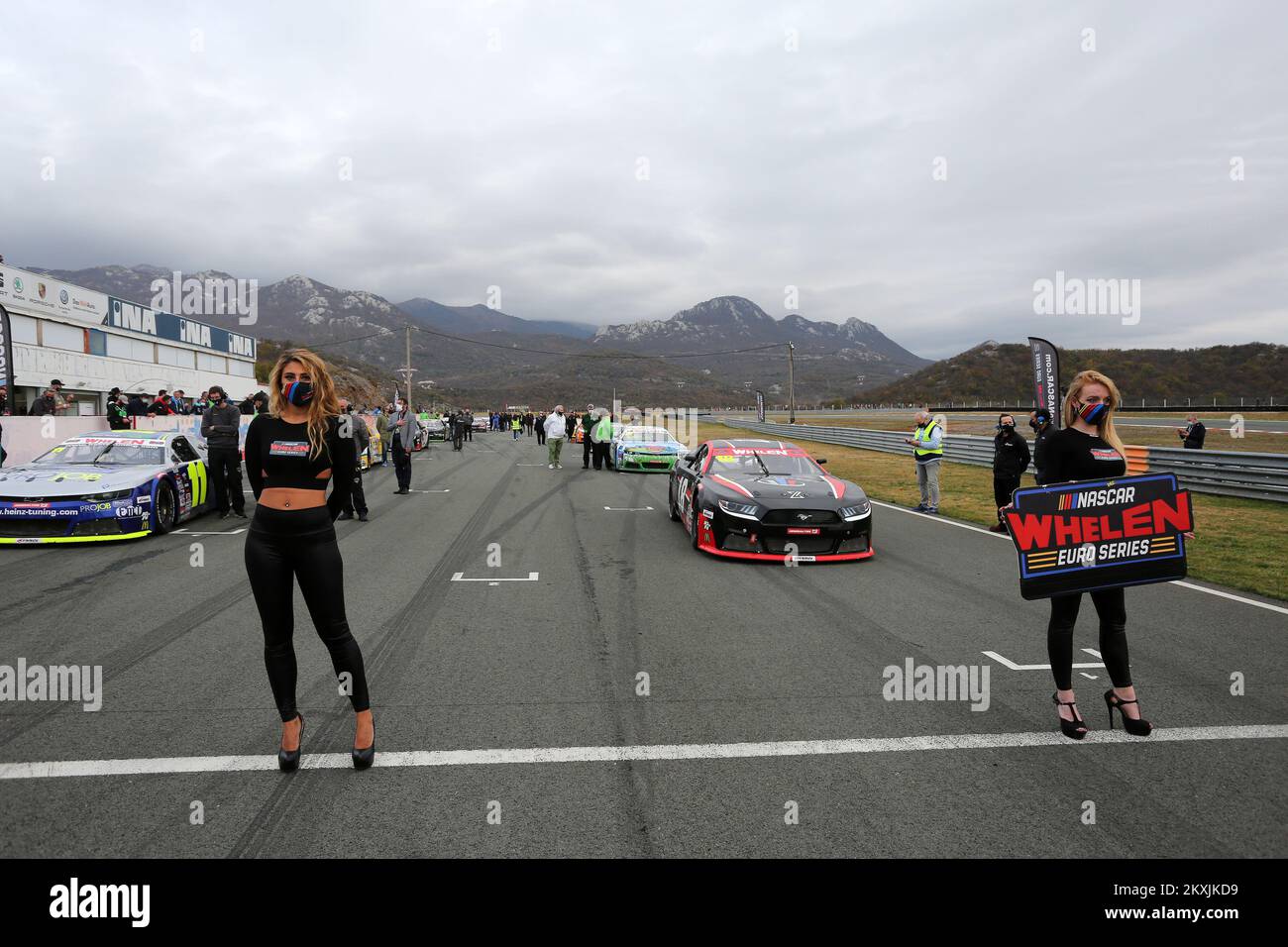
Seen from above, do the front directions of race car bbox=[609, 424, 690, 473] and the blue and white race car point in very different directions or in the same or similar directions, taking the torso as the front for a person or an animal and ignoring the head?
same or similar directions

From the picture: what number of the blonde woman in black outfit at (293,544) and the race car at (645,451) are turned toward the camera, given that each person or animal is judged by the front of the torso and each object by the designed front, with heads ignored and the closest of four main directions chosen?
2

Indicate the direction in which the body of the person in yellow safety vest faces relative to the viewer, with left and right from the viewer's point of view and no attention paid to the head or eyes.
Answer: facing the viewer and to the left of the viewer

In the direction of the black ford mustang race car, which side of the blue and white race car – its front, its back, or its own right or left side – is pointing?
left

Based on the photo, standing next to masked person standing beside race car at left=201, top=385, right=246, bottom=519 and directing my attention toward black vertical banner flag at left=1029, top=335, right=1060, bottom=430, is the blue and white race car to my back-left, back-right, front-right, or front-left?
back-right

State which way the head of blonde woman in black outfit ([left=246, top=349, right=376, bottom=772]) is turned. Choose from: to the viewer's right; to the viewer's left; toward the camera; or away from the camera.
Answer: toward the camera

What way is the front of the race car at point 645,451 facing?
toward the camera

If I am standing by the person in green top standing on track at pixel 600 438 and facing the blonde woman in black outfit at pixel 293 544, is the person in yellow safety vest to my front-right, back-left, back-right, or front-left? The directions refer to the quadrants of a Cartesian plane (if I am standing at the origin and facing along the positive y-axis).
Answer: front-left

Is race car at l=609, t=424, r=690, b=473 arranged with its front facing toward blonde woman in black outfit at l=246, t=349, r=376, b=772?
yes

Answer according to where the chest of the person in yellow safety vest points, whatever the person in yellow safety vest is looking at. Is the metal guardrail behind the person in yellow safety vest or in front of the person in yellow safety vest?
behind

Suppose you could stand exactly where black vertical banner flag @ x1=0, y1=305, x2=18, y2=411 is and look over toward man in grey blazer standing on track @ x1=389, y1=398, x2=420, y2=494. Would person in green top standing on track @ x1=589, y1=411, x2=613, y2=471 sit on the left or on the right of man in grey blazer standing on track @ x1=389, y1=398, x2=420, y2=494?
left

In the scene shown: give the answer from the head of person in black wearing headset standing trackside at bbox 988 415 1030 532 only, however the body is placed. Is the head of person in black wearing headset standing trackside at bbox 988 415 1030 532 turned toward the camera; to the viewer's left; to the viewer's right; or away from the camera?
toward the camera
